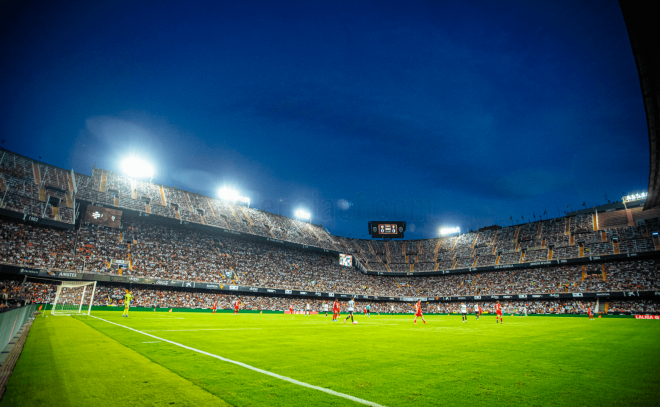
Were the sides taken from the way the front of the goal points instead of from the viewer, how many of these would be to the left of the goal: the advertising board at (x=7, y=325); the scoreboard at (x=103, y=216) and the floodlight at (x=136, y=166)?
2

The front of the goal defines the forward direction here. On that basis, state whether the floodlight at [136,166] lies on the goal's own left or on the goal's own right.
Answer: on the goal's own left

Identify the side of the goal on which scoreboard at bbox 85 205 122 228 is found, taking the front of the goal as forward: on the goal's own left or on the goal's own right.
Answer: on the goal's own left

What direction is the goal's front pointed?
to the viewer's right

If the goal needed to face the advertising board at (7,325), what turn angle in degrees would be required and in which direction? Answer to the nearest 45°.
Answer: approximately 90° to its right

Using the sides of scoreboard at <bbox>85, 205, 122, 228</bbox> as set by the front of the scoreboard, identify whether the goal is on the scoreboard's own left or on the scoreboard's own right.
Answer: on the scoreboard's own right

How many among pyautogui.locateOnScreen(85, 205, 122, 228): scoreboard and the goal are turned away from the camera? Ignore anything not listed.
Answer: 0
